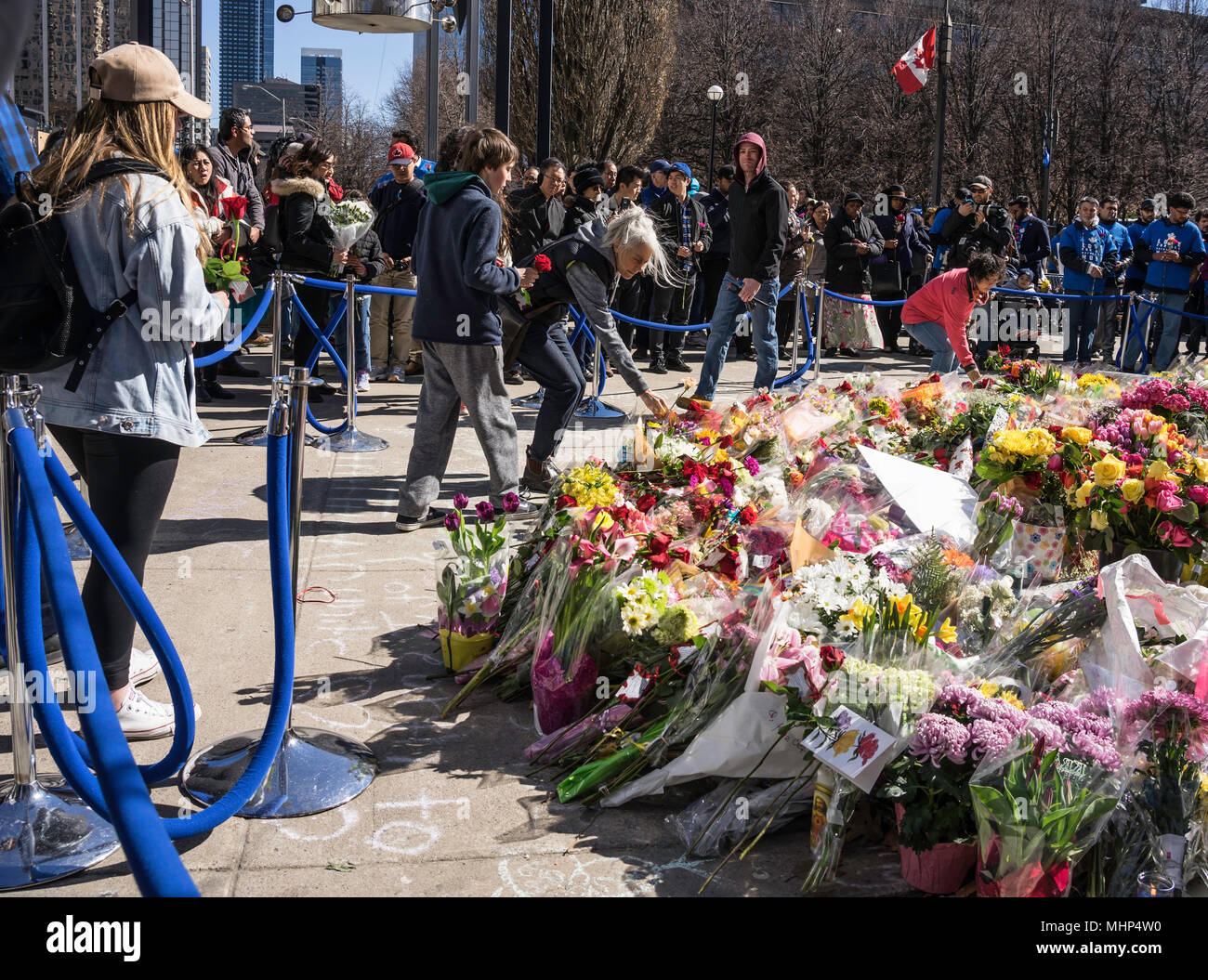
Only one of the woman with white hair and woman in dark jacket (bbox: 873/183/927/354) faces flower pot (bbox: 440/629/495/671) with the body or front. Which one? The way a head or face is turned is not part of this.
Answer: the woman in dark jacket

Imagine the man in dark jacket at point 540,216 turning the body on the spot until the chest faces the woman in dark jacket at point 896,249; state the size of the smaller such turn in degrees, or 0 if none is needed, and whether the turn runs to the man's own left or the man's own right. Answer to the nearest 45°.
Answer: approximately 90° to the man's own left

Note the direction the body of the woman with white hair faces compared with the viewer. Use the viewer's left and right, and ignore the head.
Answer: facing to the right of the viewer

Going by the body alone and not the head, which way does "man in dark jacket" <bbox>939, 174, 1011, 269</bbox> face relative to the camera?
toward the camera

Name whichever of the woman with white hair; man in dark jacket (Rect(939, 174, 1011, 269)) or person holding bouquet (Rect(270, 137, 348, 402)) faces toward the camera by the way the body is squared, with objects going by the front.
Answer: the man in dark jacket

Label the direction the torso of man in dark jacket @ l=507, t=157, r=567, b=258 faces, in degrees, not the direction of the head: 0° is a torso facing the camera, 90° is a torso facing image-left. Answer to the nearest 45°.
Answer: approximately 315°

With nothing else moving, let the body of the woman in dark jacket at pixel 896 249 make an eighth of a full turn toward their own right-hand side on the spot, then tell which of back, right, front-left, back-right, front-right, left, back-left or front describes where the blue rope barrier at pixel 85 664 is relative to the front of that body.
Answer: front-left

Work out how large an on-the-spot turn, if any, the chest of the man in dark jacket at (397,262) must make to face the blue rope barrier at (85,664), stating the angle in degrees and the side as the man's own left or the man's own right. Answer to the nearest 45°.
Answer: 0° — they already face it

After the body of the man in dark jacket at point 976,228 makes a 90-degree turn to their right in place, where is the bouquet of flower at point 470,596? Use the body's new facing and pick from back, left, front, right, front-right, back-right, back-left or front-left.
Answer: left

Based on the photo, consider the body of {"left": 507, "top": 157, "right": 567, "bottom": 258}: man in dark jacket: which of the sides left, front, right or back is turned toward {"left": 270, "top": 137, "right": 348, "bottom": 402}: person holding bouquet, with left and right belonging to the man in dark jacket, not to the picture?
right

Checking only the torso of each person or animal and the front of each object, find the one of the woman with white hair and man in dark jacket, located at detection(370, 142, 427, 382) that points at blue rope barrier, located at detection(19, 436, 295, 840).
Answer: the man in dark jacket

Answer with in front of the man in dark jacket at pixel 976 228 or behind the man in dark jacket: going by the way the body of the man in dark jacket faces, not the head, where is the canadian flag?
behind

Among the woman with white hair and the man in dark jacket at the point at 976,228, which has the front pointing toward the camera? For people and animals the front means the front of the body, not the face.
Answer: the man in dark jacket

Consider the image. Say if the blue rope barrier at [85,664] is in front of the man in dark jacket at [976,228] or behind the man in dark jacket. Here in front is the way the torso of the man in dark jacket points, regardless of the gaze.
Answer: in front

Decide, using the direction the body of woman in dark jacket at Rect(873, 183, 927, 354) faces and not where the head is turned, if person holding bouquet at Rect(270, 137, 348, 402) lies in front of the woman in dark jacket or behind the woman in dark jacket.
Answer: in front

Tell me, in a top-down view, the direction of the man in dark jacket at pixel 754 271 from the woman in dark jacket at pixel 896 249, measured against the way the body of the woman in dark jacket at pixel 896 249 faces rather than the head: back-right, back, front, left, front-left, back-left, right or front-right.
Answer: front
